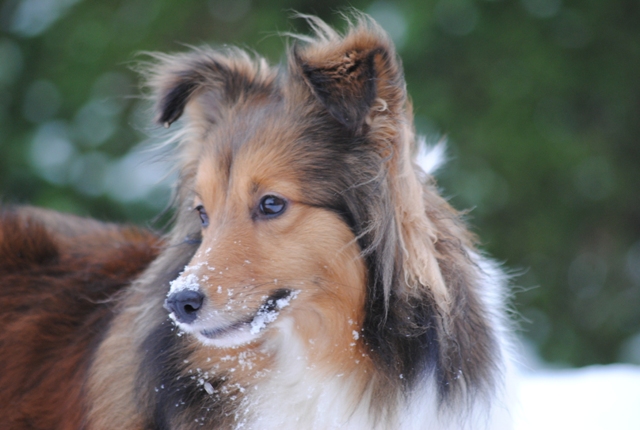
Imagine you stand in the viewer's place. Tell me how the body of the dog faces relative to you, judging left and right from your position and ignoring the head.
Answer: facing the viewer and to the right of the viewer
